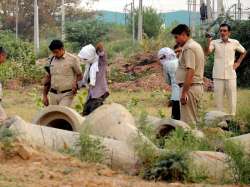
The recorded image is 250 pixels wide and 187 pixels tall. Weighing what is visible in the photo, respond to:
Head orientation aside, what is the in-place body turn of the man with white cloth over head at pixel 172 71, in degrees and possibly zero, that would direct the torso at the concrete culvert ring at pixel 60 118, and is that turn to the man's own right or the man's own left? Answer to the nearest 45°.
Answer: approximately 45° to the man's own left

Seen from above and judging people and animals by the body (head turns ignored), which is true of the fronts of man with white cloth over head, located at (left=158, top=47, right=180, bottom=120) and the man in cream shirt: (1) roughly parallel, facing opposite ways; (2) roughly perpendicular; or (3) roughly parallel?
roughly perpendicular

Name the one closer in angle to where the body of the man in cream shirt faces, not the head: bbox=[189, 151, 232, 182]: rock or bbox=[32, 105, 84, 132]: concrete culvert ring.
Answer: the rock

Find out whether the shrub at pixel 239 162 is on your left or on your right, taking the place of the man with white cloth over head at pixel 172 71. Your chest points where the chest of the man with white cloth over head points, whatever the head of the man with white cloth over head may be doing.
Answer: on your left

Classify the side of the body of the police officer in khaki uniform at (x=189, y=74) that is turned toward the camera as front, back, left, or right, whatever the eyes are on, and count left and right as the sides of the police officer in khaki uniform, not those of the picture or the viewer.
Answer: left

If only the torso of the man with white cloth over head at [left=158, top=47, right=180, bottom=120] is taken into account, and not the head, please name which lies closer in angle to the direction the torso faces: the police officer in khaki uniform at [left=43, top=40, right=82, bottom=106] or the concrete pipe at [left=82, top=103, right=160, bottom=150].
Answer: the police officer in khaki uniform

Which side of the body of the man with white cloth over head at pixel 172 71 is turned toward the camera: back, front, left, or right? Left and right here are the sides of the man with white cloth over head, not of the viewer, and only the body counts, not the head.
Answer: left

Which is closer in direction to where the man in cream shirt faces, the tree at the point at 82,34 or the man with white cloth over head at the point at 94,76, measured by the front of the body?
the man with white cloth over head

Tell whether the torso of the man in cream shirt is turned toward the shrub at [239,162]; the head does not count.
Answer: yes

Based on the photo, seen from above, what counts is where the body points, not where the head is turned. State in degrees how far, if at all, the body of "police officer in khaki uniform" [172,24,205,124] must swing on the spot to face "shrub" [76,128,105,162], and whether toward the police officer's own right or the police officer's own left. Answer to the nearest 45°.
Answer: approximately 45° to the police officer's own left

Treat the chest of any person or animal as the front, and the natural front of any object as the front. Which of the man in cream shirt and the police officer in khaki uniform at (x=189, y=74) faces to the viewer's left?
the police officer in khaki uniform
